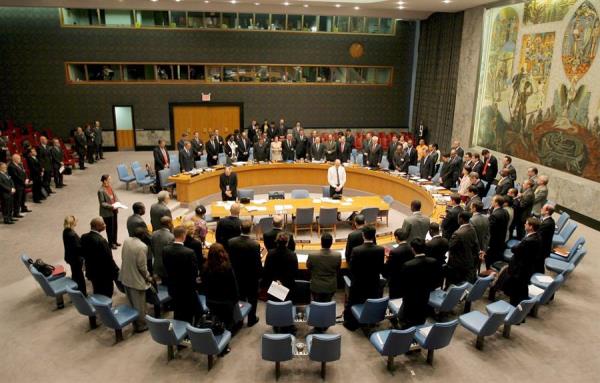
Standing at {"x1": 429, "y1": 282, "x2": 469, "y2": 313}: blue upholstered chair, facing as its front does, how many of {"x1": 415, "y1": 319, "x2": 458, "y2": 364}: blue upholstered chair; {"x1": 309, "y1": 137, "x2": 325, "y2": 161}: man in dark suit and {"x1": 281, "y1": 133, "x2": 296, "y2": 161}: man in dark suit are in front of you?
2

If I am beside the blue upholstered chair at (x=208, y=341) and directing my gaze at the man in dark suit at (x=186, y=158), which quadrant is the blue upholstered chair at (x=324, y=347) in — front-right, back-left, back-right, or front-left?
back-right

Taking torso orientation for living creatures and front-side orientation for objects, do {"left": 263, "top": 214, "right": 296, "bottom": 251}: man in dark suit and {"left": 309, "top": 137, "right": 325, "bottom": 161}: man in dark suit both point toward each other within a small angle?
yes

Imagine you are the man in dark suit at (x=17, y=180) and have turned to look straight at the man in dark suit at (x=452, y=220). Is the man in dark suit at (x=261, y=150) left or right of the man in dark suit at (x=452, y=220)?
left

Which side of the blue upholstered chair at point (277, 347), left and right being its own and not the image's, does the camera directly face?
back

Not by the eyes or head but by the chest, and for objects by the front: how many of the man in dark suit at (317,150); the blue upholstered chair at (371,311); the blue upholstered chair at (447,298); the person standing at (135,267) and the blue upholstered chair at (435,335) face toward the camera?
1

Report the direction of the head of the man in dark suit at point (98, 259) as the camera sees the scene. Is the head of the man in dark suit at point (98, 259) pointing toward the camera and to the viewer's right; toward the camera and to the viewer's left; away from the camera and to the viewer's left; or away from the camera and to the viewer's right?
away from the camera and to the viewer's right

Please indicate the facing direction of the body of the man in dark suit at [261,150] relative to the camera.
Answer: toward the camera

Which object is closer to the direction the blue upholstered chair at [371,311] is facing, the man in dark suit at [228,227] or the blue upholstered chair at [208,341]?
the man in dark suit

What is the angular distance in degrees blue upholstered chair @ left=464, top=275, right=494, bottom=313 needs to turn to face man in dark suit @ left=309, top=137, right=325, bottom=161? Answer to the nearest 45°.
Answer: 0° — it already faces them

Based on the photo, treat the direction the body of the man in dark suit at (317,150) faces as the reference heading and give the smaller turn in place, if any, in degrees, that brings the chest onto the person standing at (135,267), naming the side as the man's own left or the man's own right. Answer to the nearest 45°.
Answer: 0° — they already face them

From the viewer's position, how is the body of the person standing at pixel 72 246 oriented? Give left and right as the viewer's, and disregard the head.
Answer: facing away from the viewer and to the right of the viewer

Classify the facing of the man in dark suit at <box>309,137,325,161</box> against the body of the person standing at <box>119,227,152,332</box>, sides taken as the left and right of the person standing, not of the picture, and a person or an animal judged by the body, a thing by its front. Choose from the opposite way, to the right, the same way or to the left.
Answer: the opposite way

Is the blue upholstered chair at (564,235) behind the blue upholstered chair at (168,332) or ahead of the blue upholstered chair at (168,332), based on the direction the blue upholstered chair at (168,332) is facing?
ahead

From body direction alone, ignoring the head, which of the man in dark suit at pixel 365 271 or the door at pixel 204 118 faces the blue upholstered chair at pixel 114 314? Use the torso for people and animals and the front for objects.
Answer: the door

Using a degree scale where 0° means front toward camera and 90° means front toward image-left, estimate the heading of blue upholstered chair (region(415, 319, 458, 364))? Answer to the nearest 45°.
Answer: approximately 135°

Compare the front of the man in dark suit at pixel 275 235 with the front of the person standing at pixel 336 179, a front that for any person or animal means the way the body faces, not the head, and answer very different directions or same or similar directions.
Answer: very different directions

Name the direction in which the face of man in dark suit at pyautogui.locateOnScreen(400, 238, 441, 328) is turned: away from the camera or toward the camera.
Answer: away from the camera
